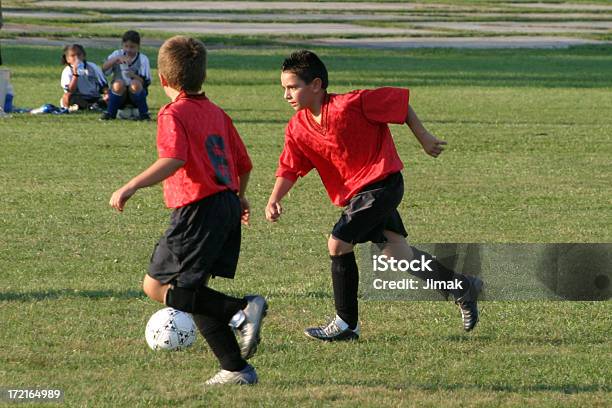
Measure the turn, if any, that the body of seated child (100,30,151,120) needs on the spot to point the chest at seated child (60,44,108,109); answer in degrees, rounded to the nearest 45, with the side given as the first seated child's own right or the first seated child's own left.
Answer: approximately 135° to the first seated child's own right

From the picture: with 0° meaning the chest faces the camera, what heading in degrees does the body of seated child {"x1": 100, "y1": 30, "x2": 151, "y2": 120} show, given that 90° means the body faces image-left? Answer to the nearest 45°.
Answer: approximately 0°

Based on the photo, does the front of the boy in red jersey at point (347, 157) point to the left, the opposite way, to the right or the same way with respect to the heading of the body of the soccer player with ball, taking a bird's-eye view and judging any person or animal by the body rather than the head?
to the left

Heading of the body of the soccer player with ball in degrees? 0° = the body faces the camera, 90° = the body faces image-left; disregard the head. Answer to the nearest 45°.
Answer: approximately 135°

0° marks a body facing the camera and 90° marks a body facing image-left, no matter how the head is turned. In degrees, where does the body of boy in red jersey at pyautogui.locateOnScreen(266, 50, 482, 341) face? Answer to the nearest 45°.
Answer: approximately 45°

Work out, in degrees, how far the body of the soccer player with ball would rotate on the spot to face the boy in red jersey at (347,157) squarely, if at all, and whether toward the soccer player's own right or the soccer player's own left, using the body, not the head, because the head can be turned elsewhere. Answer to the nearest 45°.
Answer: approximately 90° to the soccer player's own right

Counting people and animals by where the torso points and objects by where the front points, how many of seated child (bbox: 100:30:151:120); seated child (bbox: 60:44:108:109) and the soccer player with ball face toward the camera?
2

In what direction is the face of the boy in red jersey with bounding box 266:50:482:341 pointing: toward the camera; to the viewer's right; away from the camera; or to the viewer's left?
to the viewer's left
